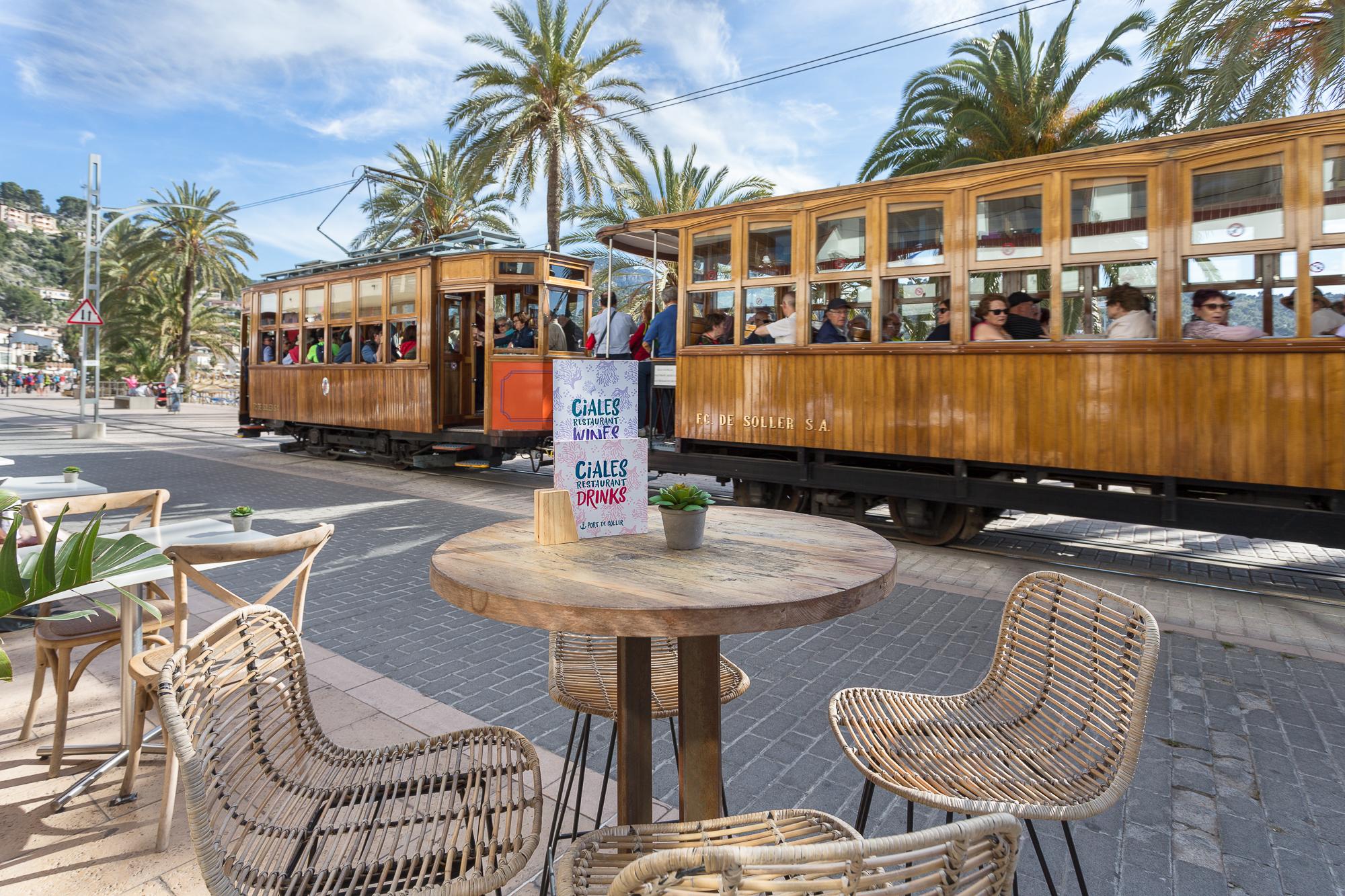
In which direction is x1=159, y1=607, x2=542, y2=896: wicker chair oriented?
to the viewer's right

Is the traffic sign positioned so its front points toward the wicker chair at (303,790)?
yes

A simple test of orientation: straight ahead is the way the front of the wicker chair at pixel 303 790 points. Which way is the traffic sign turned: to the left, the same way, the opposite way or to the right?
to the right

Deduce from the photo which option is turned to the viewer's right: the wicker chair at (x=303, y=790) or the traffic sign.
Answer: the wicker chair

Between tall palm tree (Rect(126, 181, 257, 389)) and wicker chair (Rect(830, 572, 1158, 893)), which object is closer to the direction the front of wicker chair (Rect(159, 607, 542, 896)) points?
the wicker chair

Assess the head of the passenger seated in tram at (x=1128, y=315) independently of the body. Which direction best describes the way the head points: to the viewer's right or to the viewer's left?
to the viewer's left

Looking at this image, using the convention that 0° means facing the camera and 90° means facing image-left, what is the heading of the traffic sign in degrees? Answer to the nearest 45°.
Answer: approximately 0°

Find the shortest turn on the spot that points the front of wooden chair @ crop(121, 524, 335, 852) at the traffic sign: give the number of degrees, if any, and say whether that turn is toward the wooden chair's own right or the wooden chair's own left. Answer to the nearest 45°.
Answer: approximately 45° to the wooden chair's own right

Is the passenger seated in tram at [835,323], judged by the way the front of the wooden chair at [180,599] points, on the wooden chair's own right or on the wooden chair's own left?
on the wooden chair's own right
